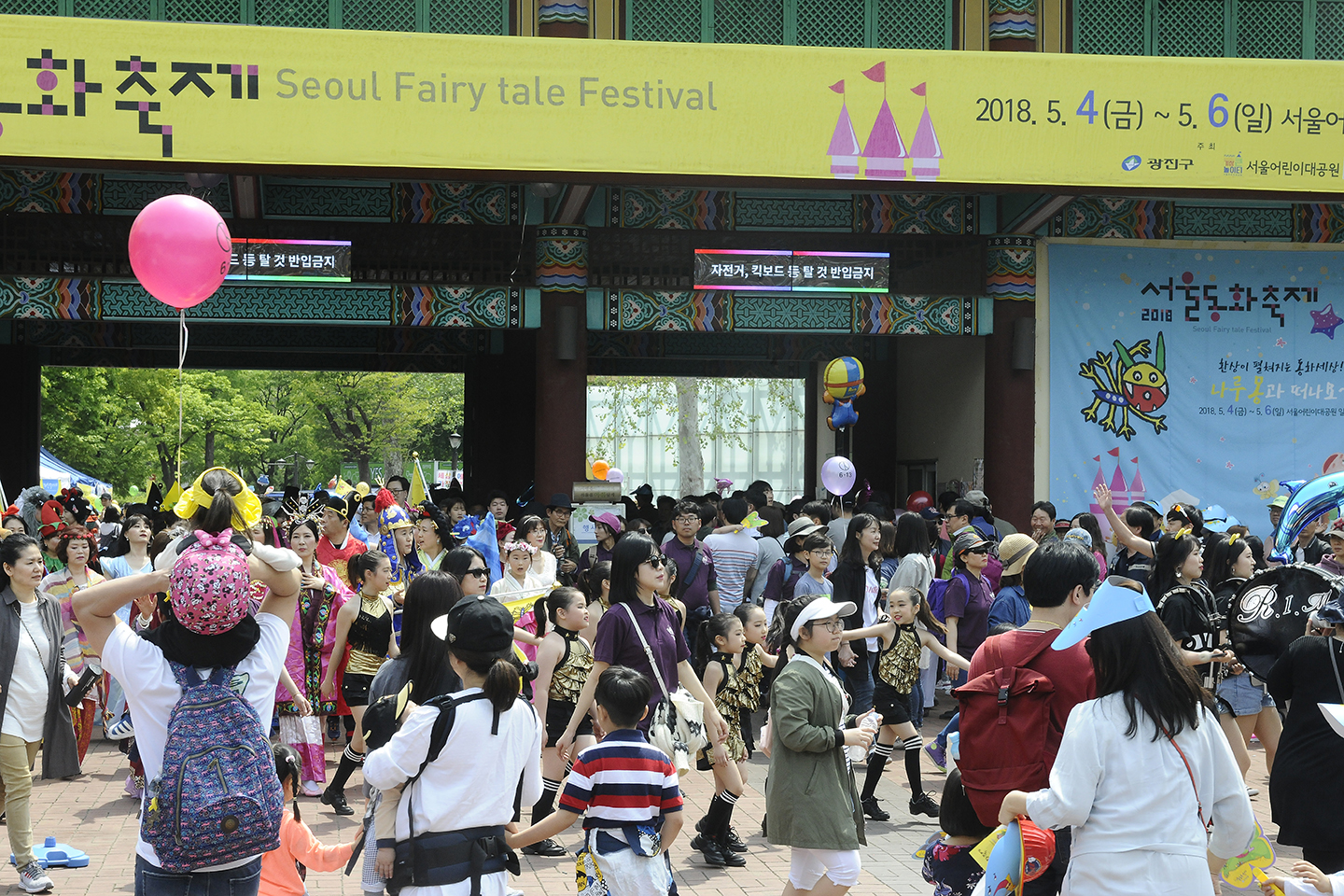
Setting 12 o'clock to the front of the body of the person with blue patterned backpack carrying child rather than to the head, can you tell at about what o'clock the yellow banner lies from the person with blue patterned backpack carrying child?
The yellow banner is roughly at 1 o'clock from the person with blue patterned backpack carrying child.

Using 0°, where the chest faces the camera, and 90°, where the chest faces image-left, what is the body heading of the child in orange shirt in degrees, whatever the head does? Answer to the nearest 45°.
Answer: approximately 225°

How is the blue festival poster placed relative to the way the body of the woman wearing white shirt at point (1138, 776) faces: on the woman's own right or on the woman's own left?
on the woman's own right

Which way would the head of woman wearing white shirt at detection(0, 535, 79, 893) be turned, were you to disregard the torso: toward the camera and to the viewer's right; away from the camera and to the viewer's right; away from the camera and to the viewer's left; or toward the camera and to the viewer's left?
toward the camera and to the viewer's right

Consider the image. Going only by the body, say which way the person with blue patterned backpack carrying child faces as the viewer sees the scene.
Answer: away from the camera

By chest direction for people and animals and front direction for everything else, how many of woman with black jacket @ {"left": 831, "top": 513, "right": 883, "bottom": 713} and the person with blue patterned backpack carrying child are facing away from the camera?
1

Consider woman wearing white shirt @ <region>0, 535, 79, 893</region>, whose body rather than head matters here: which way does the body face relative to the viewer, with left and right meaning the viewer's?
facing the viewer and to the right of the viewer

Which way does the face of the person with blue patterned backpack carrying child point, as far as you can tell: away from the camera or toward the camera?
away from the camera

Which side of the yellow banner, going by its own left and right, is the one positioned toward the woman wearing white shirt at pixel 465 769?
front

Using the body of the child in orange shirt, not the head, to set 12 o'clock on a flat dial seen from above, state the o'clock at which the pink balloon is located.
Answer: The pink balloon is roughly at 10 o'clock from the child in orange shirt.

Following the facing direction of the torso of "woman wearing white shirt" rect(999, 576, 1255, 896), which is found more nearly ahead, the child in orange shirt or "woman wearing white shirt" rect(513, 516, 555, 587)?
the woman wearing white shirt

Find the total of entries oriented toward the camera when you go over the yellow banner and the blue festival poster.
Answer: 2

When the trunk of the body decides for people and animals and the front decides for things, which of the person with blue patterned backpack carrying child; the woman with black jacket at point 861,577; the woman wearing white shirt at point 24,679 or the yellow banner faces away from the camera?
the person with blue patterned backpack carrying child

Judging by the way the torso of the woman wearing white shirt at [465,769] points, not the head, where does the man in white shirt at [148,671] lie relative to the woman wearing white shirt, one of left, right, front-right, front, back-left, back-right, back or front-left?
front-left

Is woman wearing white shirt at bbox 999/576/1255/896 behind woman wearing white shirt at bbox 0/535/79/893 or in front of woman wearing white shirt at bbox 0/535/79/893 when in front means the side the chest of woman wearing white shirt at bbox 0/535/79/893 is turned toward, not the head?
in front

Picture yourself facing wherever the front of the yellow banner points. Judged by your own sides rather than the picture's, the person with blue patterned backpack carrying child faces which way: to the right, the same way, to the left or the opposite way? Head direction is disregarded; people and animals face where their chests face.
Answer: the opposite way

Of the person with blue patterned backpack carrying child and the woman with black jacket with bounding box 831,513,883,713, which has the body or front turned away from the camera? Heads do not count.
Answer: the person with blue patterned backpack carrying child
